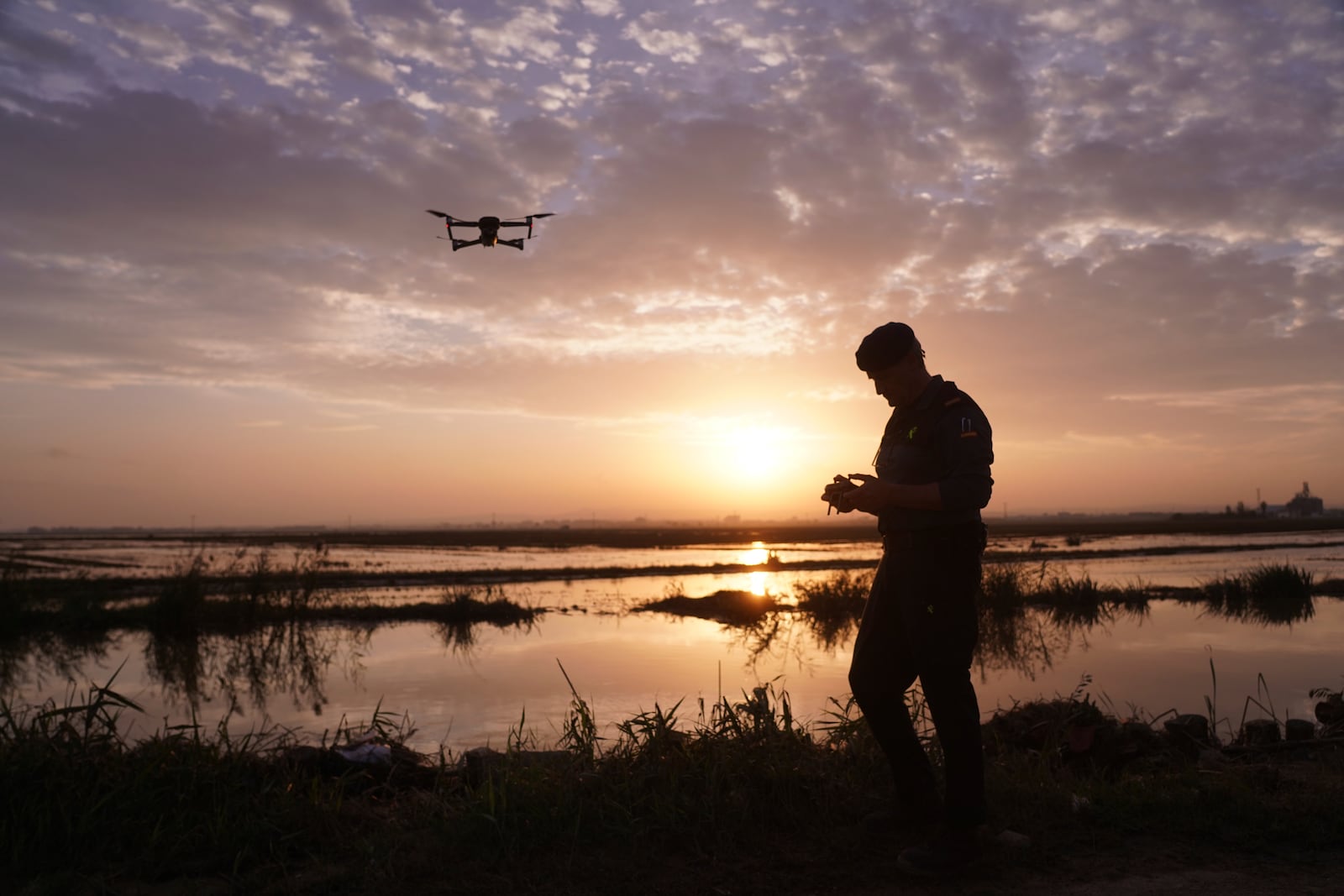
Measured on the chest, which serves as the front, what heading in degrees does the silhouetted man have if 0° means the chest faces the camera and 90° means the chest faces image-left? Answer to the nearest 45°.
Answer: approximately 45°

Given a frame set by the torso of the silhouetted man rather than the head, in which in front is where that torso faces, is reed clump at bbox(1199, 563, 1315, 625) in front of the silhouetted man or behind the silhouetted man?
behind
